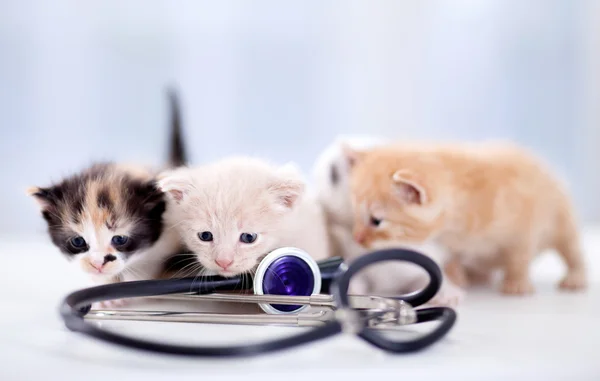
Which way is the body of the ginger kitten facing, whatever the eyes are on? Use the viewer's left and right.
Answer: facing to the left of the viewer

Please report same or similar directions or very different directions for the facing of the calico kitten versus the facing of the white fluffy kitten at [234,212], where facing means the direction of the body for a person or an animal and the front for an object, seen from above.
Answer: same or similar directions

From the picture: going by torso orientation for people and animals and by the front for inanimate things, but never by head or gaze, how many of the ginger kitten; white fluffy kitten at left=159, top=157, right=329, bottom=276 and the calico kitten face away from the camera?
0

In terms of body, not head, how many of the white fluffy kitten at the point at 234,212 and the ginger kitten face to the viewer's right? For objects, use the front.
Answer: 0

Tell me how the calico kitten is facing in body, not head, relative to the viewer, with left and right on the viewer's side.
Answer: facing the viewer and to the left of the viewer
